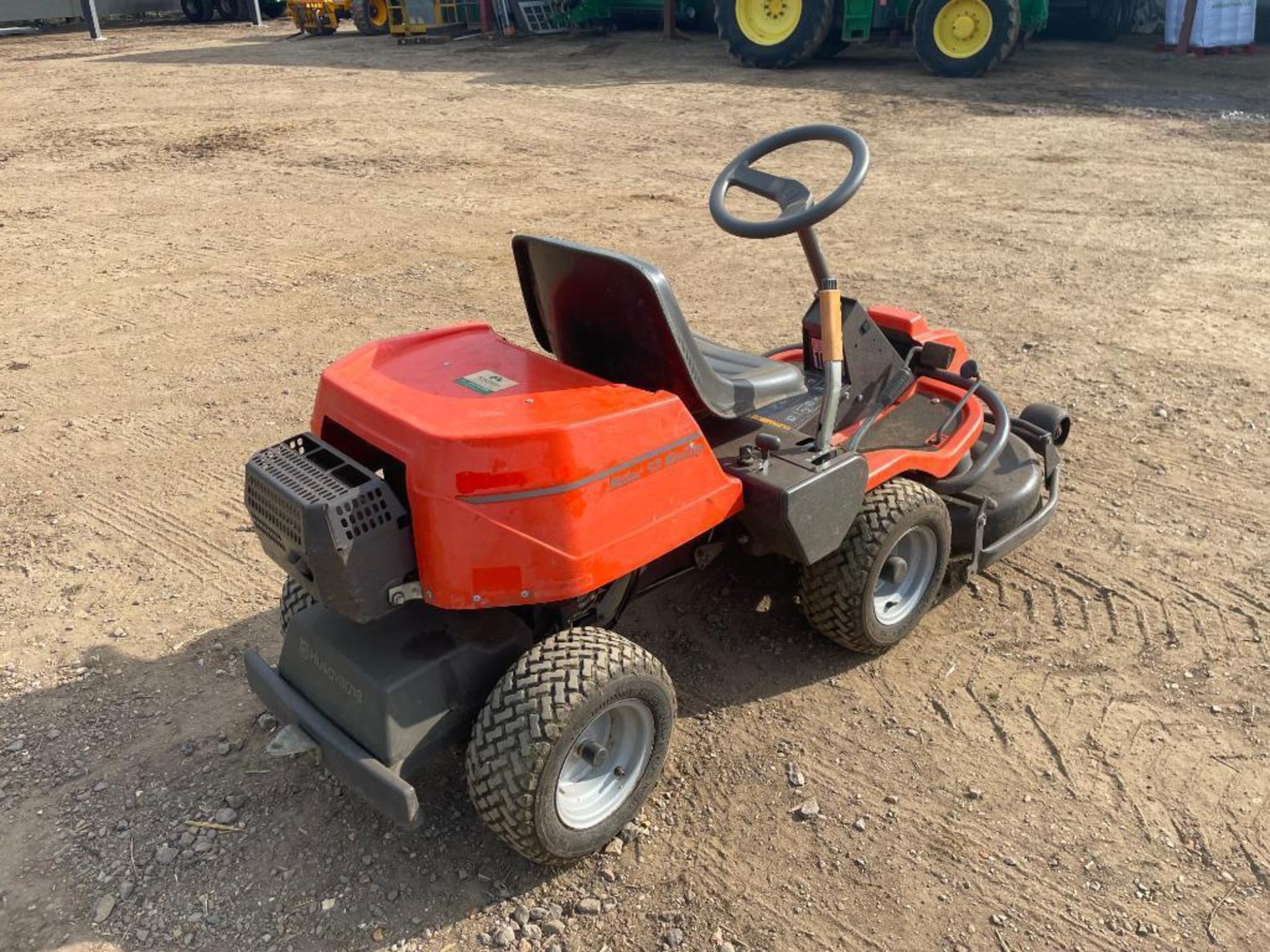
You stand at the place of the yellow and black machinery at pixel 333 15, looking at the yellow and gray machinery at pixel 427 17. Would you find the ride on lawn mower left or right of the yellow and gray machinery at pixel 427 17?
right

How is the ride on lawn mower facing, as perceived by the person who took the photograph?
facing away from the viewer and to the right of the viewer

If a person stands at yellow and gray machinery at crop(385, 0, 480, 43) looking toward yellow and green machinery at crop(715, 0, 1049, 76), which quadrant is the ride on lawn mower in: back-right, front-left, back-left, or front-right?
front-right

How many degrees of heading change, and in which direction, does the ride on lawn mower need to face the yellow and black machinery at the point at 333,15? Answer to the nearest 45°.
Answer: approximately 45° to its left

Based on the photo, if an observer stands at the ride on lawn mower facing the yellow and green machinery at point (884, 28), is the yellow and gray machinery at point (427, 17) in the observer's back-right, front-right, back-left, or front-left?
front-left

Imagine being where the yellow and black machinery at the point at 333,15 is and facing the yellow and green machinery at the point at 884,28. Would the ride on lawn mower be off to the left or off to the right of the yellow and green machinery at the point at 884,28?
right

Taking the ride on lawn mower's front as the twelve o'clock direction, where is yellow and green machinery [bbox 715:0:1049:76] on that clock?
The yellow and green machinery is roughly at 11 o'clock from the ride on lawn mower.

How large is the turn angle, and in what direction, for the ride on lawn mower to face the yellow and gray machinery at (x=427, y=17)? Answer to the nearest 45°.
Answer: approximately 45° to its left
